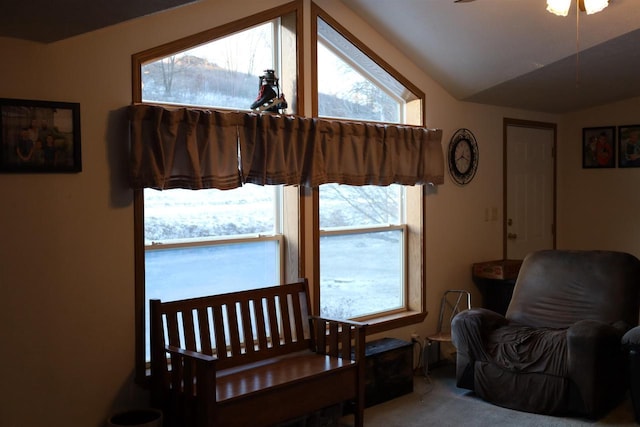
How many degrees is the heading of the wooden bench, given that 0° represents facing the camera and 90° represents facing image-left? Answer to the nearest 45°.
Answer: approximately 315°

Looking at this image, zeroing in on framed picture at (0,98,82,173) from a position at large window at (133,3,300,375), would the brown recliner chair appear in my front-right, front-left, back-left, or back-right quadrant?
back-left

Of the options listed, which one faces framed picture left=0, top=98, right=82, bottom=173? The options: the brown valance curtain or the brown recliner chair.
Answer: the brown recliner chair

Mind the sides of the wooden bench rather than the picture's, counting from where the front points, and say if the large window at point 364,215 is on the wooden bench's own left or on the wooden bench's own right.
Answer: on the wooden bench's own left

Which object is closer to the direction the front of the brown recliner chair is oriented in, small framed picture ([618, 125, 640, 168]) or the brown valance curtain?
the brown valance curtain

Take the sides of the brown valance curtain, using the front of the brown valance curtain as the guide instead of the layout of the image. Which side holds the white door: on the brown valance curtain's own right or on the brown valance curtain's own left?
on the brown valance curtain's own left

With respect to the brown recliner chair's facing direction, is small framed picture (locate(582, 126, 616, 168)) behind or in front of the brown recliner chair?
behind

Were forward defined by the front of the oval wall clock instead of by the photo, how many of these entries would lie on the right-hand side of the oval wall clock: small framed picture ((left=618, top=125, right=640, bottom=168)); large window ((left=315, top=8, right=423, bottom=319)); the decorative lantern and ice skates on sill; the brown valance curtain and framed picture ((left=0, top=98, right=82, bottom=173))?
4
